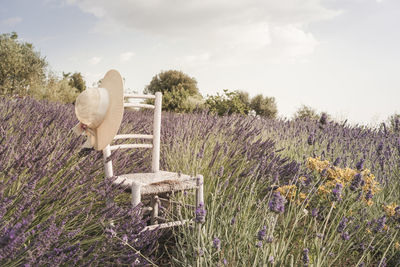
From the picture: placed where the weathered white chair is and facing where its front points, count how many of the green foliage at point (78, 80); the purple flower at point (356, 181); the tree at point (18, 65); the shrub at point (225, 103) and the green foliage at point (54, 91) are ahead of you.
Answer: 1

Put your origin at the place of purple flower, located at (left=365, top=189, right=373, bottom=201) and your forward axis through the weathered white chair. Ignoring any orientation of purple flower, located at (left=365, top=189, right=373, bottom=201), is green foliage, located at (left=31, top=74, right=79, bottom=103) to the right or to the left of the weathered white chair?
right

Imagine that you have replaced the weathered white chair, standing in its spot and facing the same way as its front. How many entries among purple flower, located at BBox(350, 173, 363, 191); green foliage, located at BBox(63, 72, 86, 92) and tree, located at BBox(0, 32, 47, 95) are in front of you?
1

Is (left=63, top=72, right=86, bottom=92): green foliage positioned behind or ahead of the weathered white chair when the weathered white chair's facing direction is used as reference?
behind

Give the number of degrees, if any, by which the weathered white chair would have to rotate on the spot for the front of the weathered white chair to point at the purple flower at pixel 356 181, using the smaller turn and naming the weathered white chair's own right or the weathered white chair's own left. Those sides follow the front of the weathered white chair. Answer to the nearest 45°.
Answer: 0° — it already faces it

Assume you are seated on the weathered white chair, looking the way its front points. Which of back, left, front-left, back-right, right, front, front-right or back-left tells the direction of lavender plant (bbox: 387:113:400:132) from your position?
left

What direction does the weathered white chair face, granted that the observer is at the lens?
facing the viewer and to the right of the viewer

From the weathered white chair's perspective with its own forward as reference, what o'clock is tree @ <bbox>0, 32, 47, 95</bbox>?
The tree is roughly at 7 o'clock from the weathered white chair.

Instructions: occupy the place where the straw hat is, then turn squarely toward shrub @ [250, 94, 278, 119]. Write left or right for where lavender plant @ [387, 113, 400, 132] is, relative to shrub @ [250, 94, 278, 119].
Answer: right

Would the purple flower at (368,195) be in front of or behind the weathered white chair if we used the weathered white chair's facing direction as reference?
in front

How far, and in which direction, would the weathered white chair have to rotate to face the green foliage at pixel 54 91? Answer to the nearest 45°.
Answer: approximately 135° to its left
